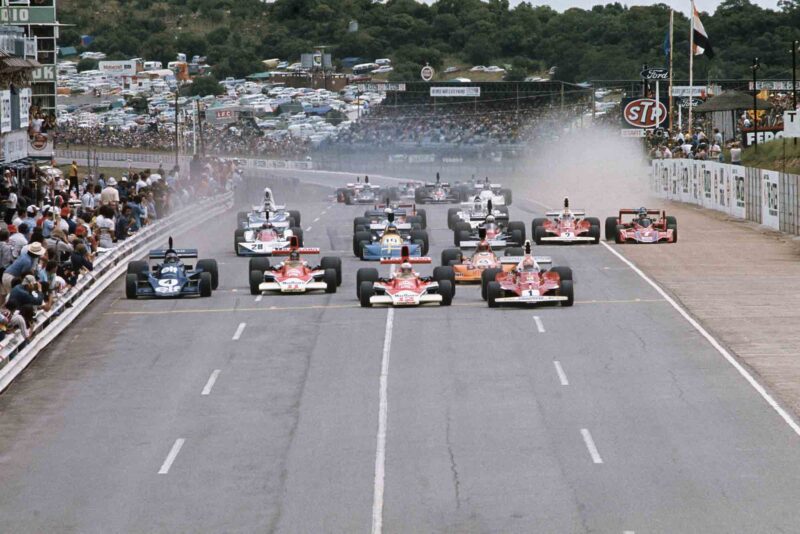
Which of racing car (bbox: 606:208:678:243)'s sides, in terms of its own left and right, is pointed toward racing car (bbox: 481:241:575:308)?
front

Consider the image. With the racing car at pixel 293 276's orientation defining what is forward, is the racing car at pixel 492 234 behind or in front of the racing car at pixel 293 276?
behind

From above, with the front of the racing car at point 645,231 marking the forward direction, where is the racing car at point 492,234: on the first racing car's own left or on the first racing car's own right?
on the first racing car's own right

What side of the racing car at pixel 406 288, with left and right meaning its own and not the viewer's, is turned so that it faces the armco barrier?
right

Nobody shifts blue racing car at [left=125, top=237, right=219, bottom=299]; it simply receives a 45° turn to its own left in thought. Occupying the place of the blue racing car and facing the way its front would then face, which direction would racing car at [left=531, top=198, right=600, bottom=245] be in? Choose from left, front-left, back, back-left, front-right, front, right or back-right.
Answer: left

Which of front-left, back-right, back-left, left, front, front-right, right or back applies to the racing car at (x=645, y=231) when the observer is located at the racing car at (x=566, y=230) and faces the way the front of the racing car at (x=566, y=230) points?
left

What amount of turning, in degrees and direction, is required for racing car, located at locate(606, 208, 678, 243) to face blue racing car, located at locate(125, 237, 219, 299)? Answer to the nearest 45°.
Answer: approximately 45° to its right

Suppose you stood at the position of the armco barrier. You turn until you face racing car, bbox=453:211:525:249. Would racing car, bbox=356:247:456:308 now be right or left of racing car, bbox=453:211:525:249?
right

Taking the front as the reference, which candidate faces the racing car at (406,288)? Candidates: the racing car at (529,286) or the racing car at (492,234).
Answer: the racing car at (492,234)

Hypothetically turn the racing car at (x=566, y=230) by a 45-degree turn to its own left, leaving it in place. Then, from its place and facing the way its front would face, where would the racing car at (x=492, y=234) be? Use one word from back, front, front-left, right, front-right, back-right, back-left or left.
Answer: right

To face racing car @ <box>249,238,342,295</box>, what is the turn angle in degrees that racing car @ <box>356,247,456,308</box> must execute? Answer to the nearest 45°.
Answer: approximately 135° to its right

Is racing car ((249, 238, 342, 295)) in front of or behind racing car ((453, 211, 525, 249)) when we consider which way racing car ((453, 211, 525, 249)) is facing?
in front

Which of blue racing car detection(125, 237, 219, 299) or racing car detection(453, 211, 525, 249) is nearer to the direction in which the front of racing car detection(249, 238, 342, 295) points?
the blue racing car
